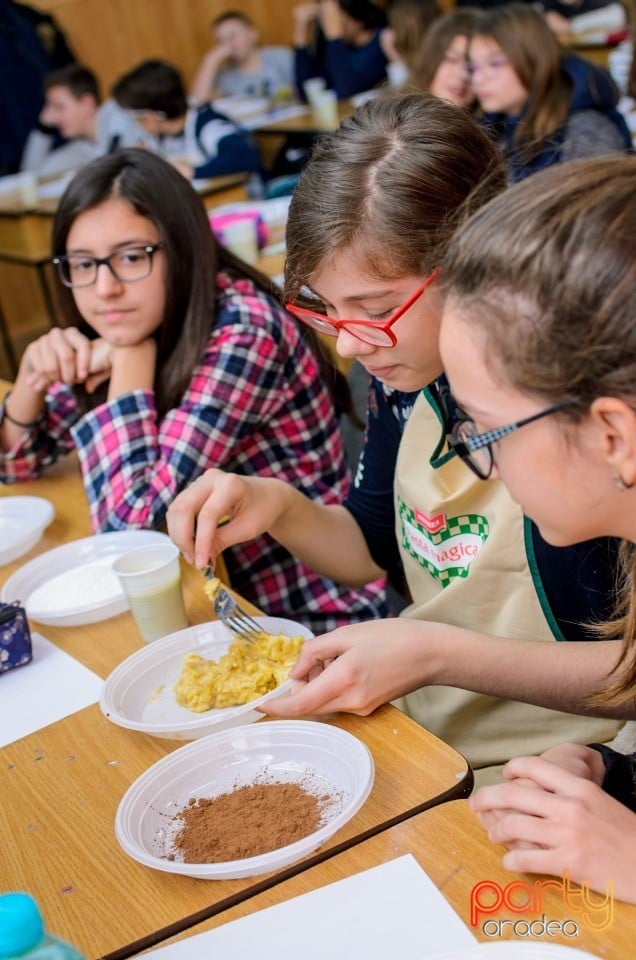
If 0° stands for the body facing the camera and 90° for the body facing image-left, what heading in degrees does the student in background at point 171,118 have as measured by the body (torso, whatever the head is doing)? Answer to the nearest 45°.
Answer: approximately 90°

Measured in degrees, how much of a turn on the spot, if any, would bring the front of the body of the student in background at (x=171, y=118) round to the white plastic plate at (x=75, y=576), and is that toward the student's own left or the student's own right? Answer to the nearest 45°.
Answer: approximately 90° to the student's own left

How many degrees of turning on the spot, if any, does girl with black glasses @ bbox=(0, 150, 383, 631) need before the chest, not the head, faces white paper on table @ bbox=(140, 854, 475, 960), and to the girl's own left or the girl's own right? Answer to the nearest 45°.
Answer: approximately 45° to the girl's own left

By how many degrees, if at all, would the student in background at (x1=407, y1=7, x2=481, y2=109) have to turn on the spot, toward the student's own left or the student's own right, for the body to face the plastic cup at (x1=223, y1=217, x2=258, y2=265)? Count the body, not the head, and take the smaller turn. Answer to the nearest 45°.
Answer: approximately 45° to the student's own right

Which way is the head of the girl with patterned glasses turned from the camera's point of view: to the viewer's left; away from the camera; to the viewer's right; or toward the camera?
to the viewer's left

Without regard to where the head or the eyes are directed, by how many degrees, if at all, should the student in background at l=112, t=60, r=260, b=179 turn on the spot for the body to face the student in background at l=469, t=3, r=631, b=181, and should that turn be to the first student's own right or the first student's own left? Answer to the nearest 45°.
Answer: approximately 135° to the first student's own left

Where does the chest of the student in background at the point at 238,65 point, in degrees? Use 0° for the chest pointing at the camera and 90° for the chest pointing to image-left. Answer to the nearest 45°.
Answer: approximately 45°
